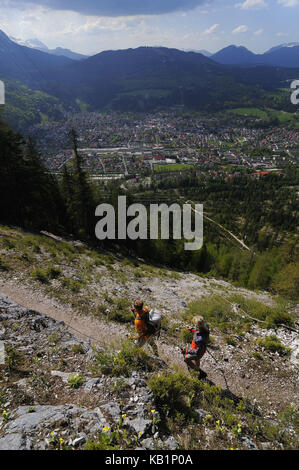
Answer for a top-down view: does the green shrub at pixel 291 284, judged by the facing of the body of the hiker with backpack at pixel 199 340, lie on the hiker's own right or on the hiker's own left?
on the hiker's own right

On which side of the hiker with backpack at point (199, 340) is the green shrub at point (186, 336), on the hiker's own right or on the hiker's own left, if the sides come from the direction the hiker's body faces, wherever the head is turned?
on the hiker's own right

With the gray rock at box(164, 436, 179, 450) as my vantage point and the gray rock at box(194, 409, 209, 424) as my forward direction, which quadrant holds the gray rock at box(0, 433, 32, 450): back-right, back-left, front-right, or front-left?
back-left

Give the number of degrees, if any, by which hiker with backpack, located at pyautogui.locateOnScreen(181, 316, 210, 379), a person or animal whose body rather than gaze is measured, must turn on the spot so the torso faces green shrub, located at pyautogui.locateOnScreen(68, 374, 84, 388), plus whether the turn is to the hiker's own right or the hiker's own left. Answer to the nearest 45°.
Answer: approximately 45° to the hiker's own left

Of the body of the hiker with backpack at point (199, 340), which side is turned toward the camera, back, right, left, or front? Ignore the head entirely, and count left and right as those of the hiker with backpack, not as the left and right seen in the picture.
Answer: left

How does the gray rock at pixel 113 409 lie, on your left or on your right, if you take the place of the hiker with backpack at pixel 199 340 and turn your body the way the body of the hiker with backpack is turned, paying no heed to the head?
on your left

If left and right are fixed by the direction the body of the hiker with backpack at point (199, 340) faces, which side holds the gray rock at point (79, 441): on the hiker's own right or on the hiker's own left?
on the hiker's own left

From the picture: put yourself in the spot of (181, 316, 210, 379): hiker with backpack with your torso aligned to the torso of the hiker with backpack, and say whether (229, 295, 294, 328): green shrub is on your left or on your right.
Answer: on your right

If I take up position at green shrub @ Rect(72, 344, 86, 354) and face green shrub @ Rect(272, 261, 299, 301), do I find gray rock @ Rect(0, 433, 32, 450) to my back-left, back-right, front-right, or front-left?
back-right

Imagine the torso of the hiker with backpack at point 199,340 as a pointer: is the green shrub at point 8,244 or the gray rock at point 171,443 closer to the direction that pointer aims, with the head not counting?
the green shrub

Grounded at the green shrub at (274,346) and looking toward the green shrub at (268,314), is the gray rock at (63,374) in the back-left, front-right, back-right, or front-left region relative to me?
back-left
